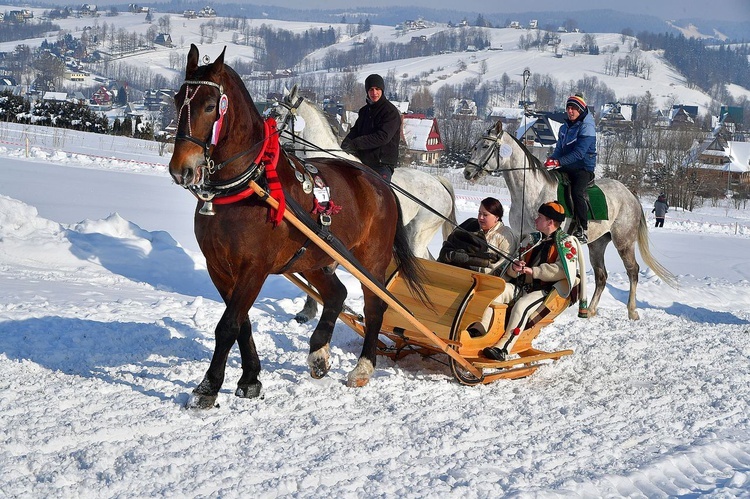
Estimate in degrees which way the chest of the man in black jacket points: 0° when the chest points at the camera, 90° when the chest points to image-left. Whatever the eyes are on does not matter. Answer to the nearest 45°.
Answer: approximately 45°

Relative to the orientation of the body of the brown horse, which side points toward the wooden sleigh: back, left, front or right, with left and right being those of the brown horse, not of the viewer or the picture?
back

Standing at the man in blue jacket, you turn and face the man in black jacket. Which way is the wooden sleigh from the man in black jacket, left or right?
left

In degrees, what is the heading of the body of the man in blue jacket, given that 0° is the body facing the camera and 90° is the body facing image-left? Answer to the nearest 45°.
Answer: approximately 45°

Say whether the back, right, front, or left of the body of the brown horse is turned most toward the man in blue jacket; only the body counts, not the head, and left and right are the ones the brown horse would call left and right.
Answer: back

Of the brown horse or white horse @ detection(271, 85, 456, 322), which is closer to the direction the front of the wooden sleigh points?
the brown horse

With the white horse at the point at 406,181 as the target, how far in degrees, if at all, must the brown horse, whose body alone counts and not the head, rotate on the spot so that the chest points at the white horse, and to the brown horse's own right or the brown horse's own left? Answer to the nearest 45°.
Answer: approximately 135° to the brown horse's own right
